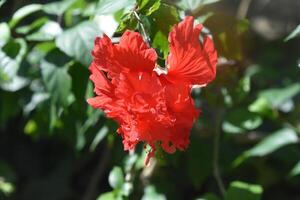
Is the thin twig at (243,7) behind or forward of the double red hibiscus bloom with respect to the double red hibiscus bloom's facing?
behind

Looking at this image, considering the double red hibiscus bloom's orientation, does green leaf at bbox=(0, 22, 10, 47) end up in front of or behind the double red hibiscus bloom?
behind

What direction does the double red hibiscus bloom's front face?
toward the camera
